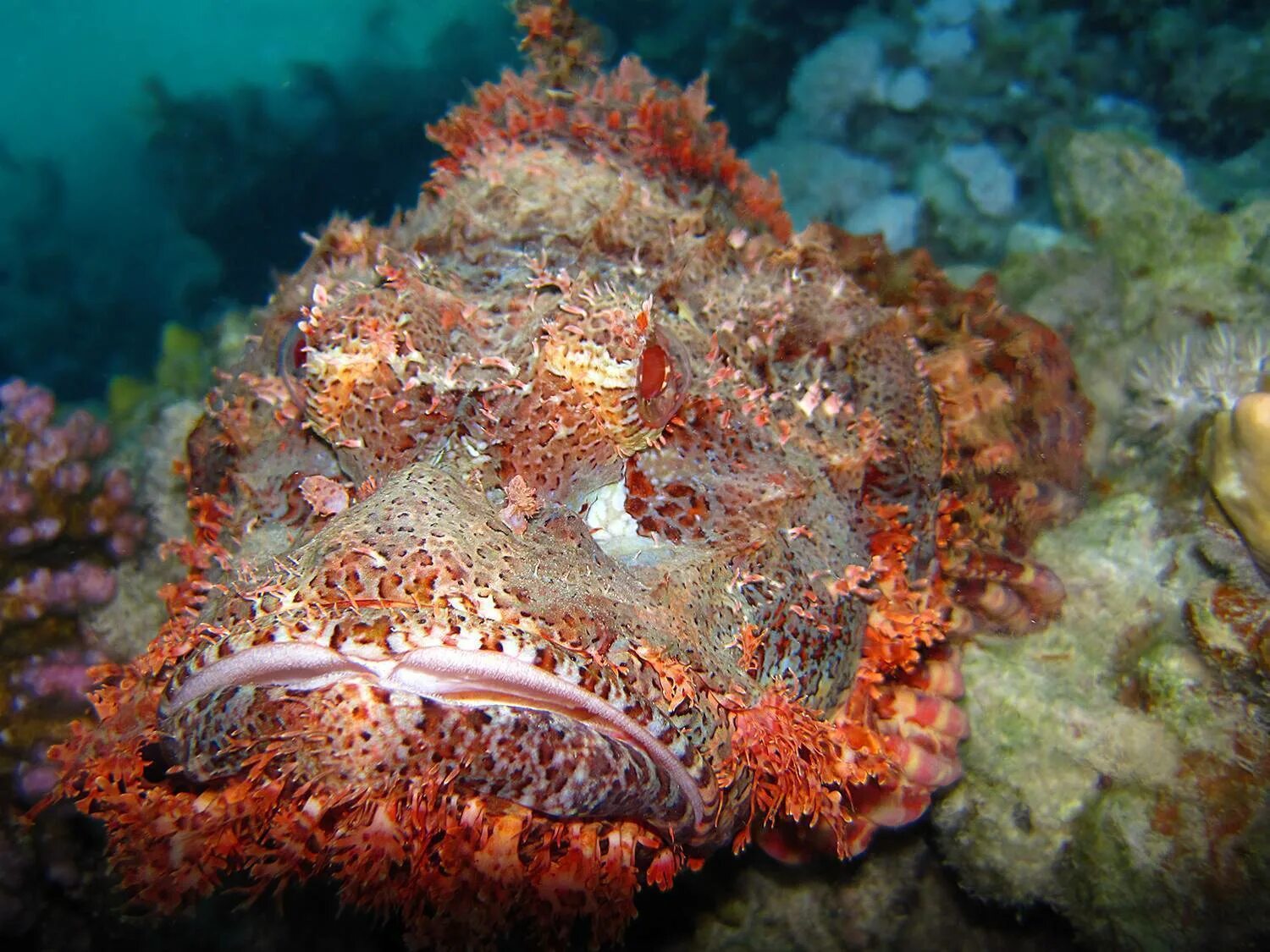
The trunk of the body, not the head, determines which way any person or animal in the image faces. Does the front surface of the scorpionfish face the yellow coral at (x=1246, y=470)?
no

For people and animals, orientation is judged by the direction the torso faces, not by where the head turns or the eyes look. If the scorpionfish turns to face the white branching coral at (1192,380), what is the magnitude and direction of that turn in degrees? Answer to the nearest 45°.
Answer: approximately 135° to its left

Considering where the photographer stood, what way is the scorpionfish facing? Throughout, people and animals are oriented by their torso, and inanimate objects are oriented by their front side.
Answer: facing the viewer and to the left of the viewer
